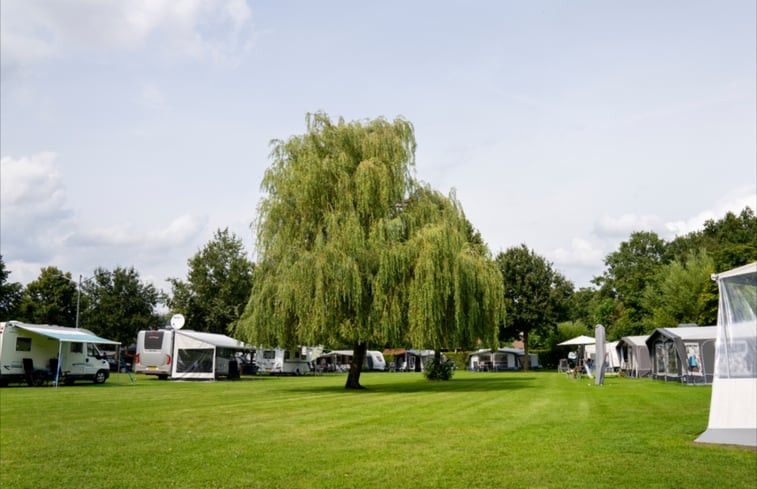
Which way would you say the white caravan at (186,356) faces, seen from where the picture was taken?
facing away from the viewer and to the right of the viewer

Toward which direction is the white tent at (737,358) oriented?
to the viewer's left

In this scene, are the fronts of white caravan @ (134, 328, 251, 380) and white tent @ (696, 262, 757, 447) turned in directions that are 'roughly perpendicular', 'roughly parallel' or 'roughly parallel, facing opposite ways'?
roughly perpendicular

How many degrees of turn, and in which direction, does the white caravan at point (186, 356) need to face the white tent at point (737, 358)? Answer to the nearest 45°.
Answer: approximately 135° to its right

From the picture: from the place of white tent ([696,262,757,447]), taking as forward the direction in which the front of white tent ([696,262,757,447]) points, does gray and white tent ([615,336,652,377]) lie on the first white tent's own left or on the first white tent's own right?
on the first white tent's own right

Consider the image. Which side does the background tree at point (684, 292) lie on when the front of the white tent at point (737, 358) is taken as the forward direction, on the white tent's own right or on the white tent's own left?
on the white tent's own right

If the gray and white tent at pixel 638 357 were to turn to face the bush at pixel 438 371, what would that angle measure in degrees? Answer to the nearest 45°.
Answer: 0° — it already faces it

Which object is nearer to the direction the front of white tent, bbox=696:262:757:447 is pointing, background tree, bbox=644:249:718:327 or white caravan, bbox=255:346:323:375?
the white caravan
